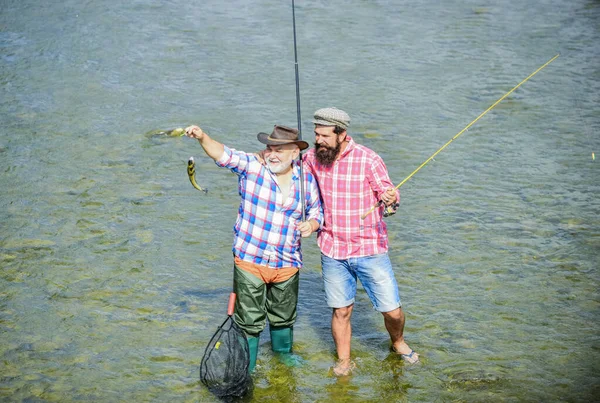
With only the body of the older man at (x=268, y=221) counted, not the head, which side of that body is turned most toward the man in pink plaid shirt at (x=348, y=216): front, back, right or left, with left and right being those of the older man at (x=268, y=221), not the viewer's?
left

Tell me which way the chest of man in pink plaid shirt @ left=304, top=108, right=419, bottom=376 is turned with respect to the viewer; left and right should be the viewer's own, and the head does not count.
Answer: facing the viewer

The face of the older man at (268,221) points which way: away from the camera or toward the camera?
toward the camera

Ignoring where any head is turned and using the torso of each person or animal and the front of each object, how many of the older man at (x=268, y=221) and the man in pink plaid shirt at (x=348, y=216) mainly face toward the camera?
2

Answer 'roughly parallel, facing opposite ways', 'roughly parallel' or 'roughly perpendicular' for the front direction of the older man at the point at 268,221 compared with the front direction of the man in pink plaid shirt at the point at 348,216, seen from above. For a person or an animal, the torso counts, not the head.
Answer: roughly parallel

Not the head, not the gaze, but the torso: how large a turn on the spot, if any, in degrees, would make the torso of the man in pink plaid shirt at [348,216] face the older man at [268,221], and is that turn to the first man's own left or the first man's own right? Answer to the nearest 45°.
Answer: approximately 90° to the first man's own right
